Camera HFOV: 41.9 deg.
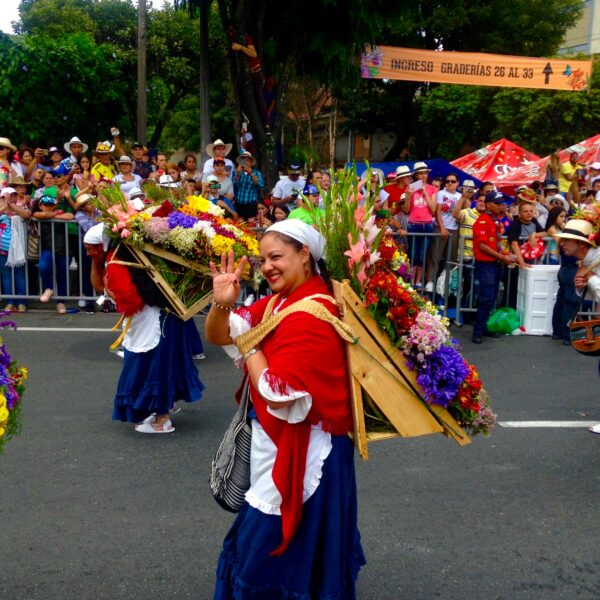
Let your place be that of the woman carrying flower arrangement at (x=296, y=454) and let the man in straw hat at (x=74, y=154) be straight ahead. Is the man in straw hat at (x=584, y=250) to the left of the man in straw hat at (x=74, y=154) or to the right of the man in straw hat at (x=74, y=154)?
right

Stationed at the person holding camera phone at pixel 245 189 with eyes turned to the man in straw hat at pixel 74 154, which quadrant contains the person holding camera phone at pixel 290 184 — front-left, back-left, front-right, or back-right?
back-right

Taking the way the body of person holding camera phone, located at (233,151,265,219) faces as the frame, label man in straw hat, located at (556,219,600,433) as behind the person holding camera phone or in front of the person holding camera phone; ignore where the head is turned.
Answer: in front

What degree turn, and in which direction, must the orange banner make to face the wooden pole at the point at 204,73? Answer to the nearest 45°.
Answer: approximately 45° to its right

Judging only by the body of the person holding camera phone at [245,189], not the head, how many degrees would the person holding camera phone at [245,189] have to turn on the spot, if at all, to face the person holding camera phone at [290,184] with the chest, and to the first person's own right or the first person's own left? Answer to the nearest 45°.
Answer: approximately 135° to the first person's own left

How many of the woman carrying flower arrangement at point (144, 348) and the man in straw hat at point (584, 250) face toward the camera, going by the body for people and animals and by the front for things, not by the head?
0

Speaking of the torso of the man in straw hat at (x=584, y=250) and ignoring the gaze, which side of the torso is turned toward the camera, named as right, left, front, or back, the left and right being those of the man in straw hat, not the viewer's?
left

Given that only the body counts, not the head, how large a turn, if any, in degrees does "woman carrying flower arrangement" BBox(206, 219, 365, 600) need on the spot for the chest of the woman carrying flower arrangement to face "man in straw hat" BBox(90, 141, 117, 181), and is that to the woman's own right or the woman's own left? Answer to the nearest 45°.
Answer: approximately 135° to the woman's own right

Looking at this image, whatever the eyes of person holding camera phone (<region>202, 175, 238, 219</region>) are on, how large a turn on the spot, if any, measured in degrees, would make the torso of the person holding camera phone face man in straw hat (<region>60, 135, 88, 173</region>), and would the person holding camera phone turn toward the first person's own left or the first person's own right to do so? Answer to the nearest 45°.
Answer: approximately 135° to the first person's own right

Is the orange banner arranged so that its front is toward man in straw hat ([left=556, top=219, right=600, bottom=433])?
yes
